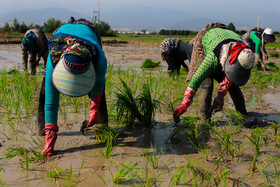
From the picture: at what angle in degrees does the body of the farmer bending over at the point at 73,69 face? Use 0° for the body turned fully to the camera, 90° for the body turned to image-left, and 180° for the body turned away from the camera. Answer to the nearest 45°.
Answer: approximately 0°

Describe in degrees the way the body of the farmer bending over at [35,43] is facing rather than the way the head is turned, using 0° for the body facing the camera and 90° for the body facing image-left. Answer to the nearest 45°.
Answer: approximately 45°

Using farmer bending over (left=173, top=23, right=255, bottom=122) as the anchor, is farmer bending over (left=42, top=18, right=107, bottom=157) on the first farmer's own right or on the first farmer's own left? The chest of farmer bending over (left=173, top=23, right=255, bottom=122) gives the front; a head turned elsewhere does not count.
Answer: on the first farmer's own right

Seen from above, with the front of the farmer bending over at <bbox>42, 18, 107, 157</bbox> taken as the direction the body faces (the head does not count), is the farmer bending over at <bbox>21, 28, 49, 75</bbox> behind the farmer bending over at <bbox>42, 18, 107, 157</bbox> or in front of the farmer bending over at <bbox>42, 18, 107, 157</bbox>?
behind
